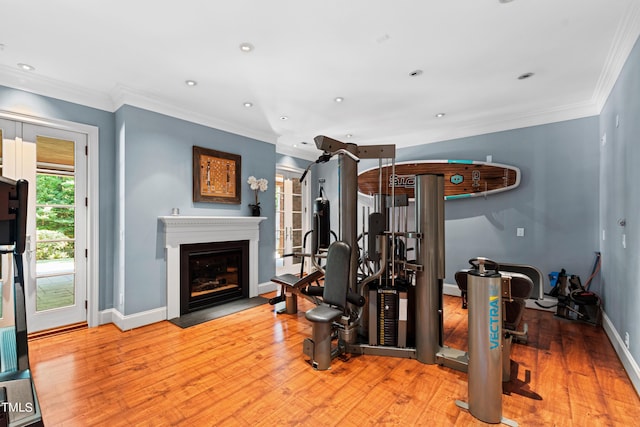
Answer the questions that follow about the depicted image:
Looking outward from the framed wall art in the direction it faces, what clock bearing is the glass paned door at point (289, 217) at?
The glass paned door is roughly at 9 o'clock from the framed wall art.

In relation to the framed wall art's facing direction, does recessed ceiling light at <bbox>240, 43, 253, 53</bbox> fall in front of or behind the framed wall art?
in front

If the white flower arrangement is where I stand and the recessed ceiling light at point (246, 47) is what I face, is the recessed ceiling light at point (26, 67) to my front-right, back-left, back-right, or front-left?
front-right

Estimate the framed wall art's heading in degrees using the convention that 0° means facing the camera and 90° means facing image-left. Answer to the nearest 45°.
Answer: approximately 315°

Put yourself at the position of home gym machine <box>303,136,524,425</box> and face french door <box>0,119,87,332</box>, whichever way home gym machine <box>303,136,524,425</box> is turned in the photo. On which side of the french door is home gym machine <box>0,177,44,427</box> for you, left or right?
left

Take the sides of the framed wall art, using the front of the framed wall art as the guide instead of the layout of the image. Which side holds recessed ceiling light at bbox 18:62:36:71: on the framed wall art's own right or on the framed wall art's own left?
on the framed wall art's own right

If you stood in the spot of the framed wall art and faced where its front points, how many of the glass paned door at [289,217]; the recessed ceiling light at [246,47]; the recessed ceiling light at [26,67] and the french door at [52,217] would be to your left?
1

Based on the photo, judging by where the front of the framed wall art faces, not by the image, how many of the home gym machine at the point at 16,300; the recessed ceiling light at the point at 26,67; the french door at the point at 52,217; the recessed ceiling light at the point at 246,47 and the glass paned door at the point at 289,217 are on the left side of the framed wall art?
1

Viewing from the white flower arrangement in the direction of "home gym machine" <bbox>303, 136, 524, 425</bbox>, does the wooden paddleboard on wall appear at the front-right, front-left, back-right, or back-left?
front-left

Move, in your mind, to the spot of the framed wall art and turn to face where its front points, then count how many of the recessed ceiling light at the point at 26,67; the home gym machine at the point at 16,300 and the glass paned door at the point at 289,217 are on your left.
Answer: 1

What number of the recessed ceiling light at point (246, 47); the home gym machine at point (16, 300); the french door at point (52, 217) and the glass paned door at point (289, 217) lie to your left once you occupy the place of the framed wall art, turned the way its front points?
1

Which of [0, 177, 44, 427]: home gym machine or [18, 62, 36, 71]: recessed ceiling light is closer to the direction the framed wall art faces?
the home gym machine

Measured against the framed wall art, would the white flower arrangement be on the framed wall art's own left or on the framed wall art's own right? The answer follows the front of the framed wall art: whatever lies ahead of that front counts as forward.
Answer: on the framed wall art's own left

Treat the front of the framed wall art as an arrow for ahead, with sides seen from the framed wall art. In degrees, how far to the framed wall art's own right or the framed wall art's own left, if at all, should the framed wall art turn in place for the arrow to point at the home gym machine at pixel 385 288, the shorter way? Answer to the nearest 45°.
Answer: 0° — it already faces it

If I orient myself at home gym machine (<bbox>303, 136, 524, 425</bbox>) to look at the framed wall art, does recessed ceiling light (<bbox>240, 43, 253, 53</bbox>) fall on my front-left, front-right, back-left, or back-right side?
front-left

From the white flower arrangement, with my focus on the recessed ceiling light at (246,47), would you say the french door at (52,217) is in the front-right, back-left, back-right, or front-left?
front-right
